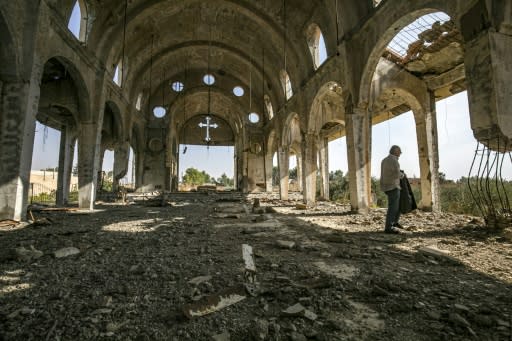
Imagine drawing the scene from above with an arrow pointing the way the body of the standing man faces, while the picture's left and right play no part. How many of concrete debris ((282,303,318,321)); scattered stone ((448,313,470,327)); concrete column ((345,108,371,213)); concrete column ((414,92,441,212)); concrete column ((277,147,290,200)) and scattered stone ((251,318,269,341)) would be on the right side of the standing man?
3

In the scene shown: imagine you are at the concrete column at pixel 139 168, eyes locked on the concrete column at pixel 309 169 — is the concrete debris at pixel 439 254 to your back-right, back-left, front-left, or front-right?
front-right

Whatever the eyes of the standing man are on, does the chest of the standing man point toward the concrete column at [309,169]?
no

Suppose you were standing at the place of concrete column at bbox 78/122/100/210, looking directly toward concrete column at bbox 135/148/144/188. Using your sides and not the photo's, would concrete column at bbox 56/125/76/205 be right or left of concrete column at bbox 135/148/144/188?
left

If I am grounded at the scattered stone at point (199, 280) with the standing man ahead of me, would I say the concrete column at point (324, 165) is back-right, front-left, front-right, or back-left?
front-left

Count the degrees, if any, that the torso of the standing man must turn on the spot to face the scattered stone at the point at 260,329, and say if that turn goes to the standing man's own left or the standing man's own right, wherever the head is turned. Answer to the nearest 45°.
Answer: approximately 90° to the standing man's own right

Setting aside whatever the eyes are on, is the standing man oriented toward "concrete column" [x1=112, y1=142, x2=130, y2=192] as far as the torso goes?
no

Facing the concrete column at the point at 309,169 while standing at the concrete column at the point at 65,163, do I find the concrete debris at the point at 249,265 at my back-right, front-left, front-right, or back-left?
front-right

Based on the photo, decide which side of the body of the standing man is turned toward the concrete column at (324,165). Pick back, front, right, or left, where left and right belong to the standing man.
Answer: left

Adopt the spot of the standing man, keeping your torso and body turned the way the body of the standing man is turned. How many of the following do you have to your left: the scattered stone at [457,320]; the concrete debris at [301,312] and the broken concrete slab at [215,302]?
0

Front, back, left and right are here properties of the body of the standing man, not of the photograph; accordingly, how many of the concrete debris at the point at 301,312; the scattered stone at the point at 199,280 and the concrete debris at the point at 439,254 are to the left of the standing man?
0

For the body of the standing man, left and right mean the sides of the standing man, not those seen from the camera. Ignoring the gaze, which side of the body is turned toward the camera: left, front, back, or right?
right

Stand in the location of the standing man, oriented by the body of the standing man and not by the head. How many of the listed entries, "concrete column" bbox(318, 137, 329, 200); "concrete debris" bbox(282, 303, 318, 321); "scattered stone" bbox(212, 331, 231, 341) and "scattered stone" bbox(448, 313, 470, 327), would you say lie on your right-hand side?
3

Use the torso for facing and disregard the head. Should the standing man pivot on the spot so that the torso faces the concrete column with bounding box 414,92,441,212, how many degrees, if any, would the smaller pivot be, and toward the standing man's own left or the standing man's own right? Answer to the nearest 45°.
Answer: approximately 90° to the standing man's own left

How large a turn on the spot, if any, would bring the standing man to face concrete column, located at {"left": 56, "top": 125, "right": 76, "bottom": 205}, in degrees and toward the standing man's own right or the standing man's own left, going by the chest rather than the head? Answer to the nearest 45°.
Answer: approximately 180°

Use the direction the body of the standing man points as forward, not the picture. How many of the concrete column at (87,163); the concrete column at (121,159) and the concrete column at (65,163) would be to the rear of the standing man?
3

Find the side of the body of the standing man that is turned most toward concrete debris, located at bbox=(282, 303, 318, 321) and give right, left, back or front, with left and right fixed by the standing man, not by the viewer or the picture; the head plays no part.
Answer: right
